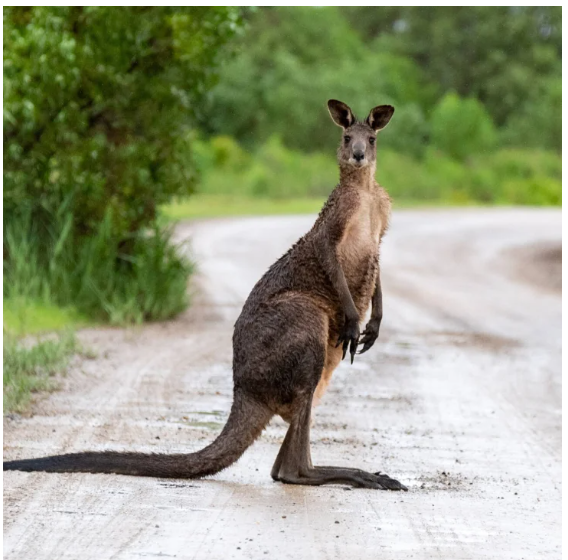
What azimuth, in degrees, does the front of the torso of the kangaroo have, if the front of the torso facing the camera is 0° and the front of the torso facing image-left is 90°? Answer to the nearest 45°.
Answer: approximately 270°

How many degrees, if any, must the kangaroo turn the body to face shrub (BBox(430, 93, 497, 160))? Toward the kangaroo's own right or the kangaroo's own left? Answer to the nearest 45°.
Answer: approximately 90° to the kangaroo's own left
